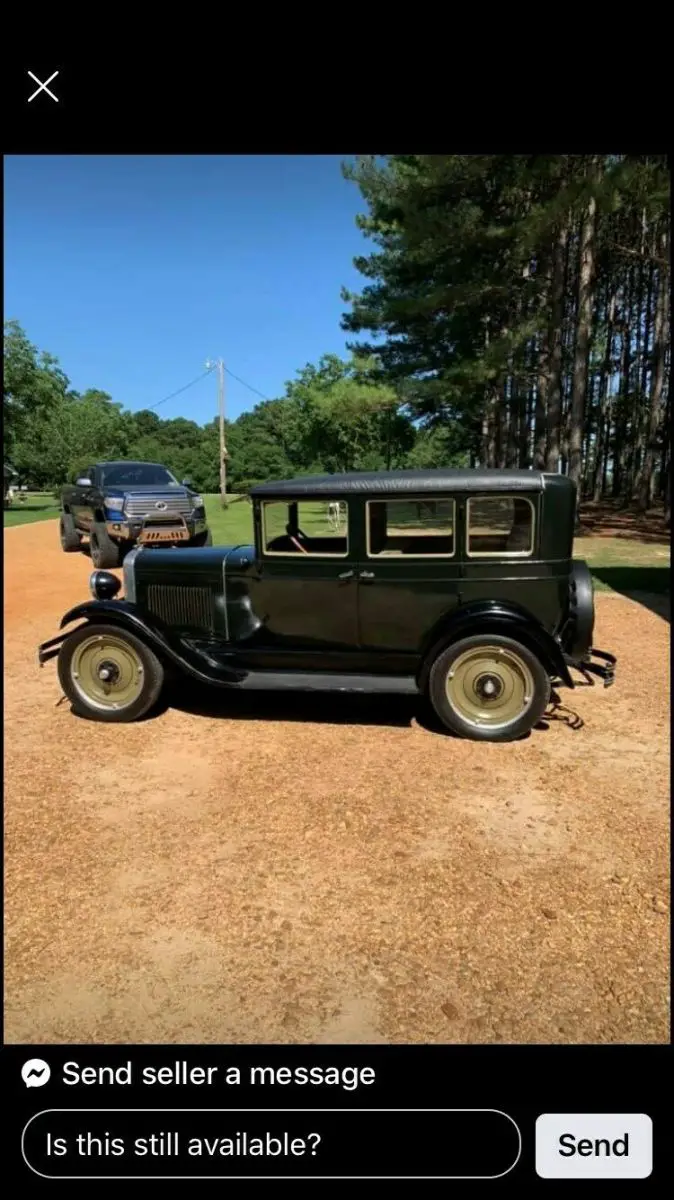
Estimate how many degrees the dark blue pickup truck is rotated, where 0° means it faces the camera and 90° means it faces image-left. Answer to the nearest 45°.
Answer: approximately 315°

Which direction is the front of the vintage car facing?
to the viewer's left

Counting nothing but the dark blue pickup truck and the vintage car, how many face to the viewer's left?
1

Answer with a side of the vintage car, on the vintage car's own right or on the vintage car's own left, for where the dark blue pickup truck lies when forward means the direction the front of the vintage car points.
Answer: on the vintage car's own right
